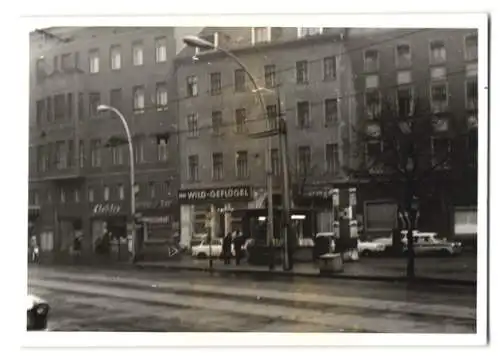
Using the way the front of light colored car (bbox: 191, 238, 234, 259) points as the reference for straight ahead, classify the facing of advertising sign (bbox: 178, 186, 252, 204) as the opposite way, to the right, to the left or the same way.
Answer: to the left

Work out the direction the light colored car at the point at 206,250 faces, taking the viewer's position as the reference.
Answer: facing to the left of the viewer

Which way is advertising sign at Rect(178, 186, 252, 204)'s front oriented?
toward the camera
